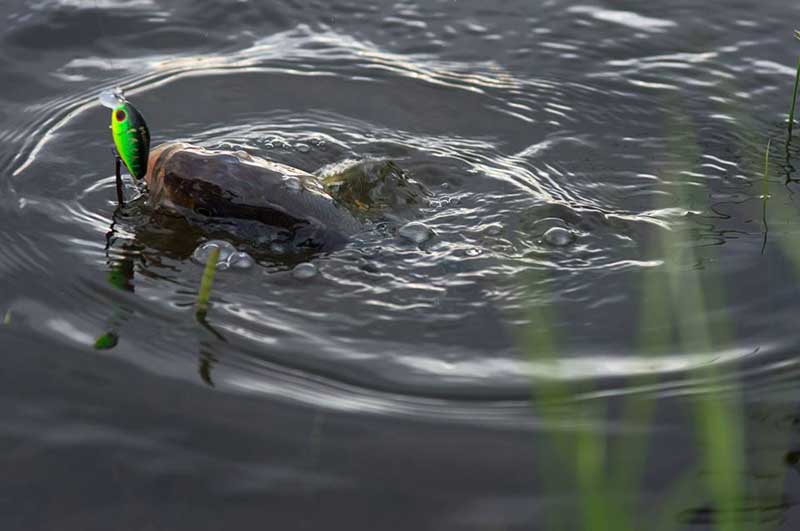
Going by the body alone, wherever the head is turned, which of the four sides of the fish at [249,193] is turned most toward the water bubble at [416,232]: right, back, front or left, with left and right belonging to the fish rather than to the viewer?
back

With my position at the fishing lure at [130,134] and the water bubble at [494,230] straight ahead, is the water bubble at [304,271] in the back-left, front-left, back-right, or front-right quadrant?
front-right

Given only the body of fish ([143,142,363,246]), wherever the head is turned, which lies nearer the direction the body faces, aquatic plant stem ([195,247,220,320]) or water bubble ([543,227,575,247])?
the aquatic plant stem

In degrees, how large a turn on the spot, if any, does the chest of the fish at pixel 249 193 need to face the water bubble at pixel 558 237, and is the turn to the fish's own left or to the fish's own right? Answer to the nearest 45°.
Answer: approximately 180°

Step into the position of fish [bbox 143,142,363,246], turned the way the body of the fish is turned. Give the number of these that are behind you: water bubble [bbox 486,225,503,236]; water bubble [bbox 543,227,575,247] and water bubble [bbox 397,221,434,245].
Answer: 3

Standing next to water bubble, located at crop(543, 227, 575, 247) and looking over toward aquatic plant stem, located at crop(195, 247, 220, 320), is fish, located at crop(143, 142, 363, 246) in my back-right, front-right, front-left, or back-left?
front-right

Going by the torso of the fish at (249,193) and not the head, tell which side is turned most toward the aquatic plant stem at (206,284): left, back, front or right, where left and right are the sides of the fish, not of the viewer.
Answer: left

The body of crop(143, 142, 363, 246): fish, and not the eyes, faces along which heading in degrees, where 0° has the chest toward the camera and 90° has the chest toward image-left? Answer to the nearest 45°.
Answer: approximately 90°

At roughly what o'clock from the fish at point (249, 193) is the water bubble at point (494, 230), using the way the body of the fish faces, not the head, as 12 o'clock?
The water bubble is roughly at 6 o'clock from the fish.
